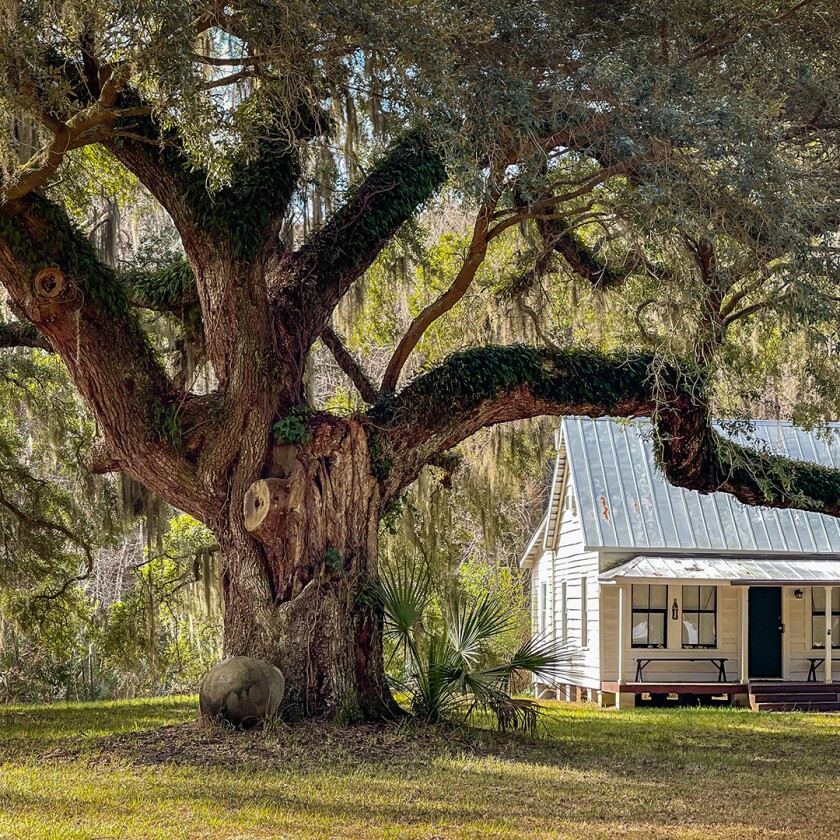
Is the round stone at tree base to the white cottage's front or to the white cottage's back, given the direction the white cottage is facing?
to the front

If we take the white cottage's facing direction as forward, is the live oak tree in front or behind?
in front

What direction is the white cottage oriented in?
toward the camera
